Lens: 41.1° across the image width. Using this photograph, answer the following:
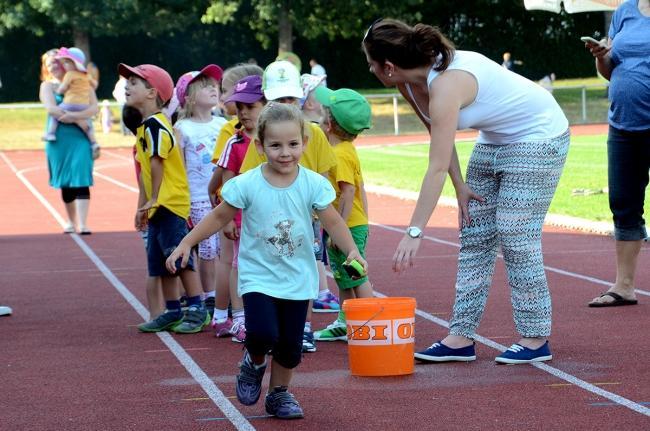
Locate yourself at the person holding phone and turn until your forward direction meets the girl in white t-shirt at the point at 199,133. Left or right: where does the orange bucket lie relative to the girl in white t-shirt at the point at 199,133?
left

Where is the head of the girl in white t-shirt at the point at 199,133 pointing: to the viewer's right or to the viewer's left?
to the viewer's right

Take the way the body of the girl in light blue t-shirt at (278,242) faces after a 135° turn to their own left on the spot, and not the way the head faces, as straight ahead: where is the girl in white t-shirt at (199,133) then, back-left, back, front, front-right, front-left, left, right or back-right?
front-left

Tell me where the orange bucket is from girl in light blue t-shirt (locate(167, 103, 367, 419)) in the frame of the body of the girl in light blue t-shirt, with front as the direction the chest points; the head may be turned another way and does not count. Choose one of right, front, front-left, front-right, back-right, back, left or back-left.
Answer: back-left

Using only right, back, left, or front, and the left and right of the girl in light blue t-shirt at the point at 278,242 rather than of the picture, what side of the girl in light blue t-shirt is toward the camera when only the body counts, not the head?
front

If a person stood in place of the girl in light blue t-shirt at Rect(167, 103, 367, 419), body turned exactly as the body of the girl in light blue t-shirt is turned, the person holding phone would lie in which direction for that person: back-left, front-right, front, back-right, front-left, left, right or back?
back-left

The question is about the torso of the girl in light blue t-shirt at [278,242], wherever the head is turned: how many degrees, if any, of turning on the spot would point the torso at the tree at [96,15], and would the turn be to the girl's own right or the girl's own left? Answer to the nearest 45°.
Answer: approximately 180°

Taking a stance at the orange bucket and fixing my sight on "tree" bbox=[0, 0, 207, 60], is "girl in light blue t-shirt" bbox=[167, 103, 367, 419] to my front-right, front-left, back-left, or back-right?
back-left
